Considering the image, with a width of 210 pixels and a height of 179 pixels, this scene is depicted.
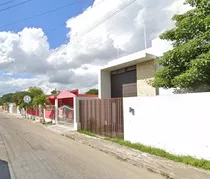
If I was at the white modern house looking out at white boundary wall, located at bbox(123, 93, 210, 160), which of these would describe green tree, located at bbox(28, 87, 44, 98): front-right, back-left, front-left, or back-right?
back-right

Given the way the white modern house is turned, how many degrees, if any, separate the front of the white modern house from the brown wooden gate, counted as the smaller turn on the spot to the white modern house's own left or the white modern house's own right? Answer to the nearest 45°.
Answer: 0° — it already faces it

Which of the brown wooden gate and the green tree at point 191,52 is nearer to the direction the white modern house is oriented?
the brown wooden gate

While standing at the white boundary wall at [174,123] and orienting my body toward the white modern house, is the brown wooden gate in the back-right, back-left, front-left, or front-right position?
front-left

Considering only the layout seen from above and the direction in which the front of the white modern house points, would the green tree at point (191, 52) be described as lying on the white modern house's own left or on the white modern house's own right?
on the white modern house's own left

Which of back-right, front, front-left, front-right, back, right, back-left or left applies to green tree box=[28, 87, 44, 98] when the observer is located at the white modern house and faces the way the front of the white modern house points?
right

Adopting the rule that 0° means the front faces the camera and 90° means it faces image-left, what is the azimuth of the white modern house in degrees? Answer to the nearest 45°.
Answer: approximately 45°

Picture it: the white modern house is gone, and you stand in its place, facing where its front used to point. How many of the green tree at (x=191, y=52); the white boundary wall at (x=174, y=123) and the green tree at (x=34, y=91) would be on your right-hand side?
1

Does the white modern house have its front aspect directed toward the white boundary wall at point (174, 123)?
no
